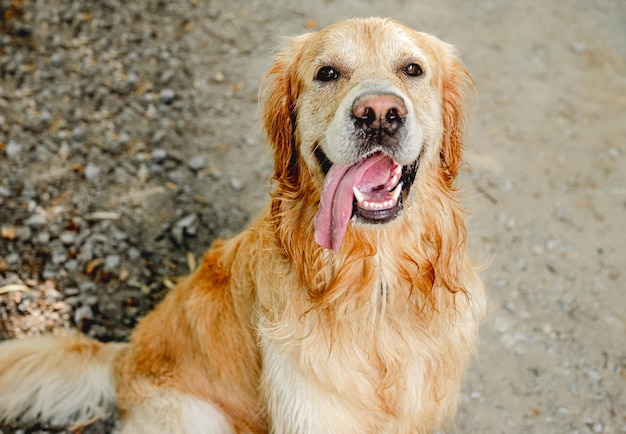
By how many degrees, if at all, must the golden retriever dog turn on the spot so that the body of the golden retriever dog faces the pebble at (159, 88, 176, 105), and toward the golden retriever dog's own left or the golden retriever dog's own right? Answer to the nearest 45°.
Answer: approximately 135° to the golden retriever dog's own left

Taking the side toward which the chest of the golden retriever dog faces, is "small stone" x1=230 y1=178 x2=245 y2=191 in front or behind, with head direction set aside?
behind

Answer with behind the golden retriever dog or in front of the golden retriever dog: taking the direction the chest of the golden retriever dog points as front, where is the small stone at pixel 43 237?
behind

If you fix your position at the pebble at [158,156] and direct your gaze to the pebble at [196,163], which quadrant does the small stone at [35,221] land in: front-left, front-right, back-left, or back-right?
back-right

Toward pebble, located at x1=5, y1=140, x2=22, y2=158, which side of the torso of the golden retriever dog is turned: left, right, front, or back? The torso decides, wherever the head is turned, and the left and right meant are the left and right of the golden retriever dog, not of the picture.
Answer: back

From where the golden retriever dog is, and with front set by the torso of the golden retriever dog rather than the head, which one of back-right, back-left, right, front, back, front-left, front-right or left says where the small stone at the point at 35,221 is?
back

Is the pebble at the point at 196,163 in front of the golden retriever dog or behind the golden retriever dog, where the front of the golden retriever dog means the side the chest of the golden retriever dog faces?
behind

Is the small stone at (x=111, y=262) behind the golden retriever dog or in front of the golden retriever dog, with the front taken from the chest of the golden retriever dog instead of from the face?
behind

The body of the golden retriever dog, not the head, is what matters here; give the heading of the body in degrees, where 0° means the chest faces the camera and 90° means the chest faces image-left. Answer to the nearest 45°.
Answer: approximately 315°

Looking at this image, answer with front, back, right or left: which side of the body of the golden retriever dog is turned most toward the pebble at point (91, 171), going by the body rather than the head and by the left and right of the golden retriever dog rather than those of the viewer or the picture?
back

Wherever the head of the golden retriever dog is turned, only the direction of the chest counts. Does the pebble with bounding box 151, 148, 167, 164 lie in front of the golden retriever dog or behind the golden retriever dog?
behind
